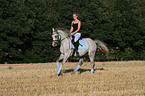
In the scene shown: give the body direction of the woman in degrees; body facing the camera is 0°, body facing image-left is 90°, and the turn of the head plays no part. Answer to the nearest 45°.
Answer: approximately 45°
